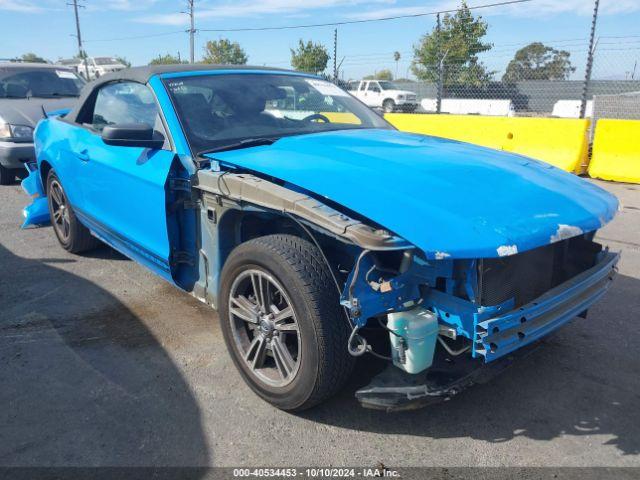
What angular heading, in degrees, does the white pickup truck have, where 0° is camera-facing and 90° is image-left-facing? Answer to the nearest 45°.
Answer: approximately 315°

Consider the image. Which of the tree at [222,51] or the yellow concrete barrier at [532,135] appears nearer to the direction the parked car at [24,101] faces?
the yellow concrete barrier

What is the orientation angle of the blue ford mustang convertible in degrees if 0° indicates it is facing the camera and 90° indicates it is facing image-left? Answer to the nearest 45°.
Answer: approximately 315°

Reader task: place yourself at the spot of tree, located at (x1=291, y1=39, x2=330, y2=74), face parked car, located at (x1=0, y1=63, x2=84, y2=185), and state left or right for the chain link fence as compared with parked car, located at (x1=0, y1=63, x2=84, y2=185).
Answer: left

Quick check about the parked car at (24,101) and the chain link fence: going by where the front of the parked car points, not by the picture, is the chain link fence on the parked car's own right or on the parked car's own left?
on the parked car's own left

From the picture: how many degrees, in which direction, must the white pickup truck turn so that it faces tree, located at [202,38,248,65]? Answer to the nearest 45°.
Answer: approximately 180°

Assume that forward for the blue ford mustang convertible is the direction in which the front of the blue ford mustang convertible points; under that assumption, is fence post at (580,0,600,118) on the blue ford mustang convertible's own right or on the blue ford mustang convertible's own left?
on the blue ford mustang convertible's own left

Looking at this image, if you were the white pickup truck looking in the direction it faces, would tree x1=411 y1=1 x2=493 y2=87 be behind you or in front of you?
in front

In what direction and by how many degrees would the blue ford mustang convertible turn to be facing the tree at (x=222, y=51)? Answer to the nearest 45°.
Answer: approximately 135° to its left

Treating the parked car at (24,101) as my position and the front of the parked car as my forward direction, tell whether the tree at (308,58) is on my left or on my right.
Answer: on my left

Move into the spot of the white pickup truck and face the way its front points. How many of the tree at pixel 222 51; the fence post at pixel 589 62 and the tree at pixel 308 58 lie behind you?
2
